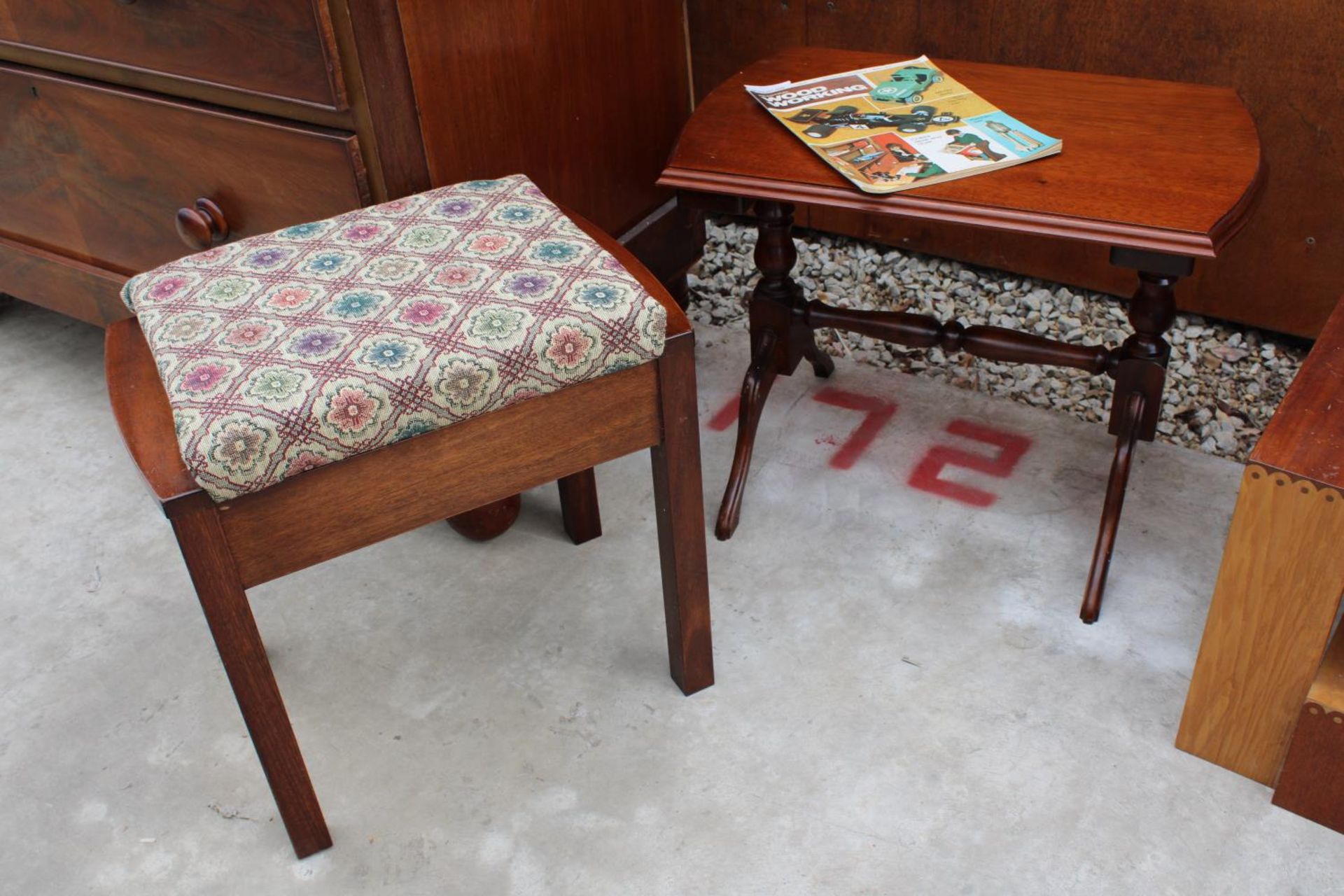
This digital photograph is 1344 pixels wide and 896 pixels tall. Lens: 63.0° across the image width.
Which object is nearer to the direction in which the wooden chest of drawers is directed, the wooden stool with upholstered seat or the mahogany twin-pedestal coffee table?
the wooden stool with upholstered seat

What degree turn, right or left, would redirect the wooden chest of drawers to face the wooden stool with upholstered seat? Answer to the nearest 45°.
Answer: approximately 45° to its left

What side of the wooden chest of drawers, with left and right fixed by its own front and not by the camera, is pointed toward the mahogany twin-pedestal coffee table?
left

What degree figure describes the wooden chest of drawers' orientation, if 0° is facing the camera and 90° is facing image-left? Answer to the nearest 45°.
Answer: approximately 45°
